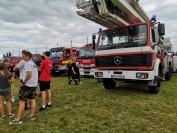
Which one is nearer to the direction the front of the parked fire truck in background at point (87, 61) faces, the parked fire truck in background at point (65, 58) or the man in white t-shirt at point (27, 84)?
the man in white t-shirt

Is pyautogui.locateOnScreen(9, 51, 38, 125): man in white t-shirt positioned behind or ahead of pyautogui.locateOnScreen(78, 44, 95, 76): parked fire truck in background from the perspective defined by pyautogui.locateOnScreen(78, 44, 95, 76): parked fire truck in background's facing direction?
ahead

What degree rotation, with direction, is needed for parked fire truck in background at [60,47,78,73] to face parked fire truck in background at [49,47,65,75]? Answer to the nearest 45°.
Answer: approximately 45° to its right

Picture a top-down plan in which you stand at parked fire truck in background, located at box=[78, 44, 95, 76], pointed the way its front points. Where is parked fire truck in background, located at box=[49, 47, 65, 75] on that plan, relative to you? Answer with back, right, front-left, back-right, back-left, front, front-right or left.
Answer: back-right

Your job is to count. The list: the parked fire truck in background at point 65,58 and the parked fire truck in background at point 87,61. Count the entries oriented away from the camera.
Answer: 0

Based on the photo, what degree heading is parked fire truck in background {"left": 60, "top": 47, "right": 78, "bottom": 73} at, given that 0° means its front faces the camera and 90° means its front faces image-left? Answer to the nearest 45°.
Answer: approximately 45°

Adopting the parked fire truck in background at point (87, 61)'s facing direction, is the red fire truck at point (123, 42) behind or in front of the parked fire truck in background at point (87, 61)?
in front

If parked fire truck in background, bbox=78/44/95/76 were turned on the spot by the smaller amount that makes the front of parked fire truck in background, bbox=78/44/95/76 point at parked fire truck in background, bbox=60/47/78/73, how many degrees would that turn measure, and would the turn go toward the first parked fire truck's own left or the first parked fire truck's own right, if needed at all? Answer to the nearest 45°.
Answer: approximately 135° to the first parked fire truck's own right

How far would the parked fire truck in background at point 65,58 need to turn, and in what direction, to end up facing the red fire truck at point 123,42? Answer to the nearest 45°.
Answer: approximately 45° to its left

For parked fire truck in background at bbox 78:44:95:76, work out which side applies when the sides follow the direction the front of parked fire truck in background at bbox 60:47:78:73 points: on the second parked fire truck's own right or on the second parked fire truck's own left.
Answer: on the second parked fire truck's own left

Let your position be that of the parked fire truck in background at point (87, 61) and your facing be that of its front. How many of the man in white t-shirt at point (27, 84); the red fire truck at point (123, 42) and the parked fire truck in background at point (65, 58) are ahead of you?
2

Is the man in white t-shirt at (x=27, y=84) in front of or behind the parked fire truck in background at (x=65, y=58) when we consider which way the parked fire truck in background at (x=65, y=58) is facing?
in front

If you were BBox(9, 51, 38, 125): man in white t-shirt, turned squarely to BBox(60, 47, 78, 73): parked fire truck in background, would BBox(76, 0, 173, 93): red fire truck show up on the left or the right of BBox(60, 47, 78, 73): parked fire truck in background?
right

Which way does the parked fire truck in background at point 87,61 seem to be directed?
toward the camera

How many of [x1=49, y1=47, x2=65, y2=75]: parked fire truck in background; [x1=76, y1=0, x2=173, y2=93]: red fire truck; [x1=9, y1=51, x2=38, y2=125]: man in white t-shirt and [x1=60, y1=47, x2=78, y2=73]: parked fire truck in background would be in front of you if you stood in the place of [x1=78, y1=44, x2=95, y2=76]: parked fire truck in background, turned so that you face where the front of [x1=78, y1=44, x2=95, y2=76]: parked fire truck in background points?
2
